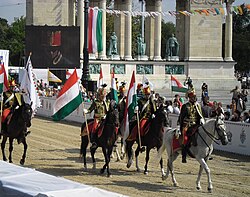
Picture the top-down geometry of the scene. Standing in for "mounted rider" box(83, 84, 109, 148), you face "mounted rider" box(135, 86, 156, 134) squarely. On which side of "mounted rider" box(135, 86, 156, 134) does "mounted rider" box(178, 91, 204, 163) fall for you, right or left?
right

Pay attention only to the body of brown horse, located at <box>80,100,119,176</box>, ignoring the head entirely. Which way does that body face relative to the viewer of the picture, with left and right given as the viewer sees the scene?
facing the viewer and to the right of the viewer

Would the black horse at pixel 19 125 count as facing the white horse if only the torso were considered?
yes

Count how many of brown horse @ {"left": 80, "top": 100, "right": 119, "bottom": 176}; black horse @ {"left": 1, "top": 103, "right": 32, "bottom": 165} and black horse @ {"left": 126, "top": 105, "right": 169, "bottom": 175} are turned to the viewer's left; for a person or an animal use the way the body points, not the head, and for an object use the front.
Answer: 0

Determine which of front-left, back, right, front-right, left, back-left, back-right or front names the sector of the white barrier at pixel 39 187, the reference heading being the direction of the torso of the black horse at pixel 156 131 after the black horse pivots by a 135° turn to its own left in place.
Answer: back

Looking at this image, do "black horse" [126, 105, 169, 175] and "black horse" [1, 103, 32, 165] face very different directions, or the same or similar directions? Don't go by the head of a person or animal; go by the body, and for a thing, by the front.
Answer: same or similar directions

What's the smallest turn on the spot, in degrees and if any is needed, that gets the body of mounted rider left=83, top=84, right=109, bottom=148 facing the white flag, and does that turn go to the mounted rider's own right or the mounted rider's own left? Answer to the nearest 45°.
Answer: approximately 180°

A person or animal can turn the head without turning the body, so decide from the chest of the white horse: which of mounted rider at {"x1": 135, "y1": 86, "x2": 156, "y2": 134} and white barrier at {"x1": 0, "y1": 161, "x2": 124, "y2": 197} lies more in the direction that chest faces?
the white barrier

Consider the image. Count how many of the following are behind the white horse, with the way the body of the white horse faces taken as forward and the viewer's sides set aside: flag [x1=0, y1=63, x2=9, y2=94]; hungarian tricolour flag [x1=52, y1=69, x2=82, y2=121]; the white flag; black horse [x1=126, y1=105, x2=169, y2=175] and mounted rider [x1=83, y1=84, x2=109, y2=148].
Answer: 5

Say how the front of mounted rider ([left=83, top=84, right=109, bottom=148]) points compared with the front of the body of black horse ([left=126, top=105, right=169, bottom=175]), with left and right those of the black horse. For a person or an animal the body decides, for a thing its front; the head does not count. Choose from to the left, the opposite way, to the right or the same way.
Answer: the same way

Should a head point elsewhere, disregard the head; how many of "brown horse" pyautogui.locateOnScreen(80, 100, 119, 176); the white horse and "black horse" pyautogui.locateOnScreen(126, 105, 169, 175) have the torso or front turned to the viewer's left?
0

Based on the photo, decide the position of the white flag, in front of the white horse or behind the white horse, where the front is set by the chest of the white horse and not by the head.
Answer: behind

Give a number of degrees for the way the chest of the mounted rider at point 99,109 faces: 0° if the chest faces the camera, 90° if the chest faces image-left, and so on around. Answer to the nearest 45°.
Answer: approximately 315°

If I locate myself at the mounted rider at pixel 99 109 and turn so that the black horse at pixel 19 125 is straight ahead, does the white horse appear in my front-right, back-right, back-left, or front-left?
back-left

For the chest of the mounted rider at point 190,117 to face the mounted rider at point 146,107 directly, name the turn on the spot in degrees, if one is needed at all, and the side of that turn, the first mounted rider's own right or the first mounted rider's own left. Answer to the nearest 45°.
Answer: approximately 180°

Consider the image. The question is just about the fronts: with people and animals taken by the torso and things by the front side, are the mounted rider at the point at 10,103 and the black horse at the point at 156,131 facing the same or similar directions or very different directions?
same or similar directions

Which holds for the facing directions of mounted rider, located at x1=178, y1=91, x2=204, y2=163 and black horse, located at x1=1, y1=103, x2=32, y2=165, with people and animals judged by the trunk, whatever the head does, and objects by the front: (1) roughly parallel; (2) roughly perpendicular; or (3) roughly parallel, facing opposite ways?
roughly parallel

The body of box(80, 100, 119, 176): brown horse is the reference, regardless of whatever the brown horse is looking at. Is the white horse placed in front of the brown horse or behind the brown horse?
in front

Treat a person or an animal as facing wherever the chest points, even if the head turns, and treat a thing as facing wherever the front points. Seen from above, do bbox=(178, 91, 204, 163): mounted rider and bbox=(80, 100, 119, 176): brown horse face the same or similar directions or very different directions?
same or similar directions
